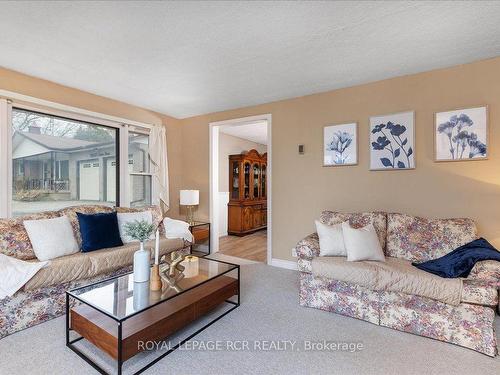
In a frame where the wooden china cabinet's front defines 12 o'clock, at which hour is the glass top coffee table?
The glass top coffee table is roughly at 2 o'clock from the wooden china cabinet.

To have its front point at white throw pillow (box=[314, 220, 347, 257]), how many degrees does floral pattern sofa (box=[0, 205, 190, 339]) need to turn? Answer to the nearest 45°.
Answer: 0° — it already faces it

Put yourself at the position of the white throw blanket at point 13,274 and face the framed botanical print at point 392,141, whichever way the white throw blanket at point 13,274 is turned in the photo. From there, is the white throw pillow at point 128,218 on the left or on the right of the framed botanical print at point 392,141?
left

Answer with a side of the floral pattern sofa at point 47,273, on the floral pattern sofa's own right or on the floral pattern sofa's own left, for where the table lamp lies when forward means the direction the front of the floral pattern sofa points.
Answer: on the floral pattern sofa's own left

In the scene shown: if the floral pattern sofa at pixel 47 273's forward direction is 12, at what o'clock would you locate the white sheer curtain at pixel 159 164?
The white sheer curtain is roughly at 9 o'clock from the floral pattern sofa.

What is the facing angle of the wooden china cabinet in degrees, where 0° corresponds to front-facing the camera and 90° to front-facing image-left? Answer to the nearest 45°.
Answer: approximately 315°

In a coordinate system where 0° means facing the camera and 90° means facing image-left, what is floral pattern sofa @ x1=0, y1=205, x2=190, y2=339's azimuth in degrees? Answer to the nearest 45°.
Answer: approximately 315°
